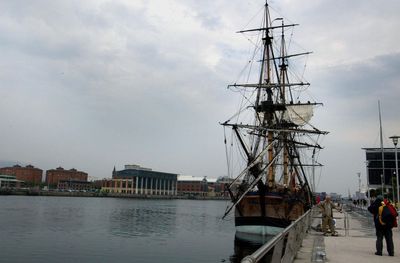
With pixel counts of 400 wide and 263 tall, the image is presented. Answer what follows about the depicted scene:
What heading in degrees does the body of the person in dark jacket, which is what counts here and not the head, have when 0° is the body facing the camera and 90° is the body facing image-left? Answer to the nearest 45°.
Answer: approximately 135°

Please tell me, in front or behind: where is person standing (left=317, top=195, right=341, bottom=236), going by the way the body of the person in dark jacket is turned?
in front
